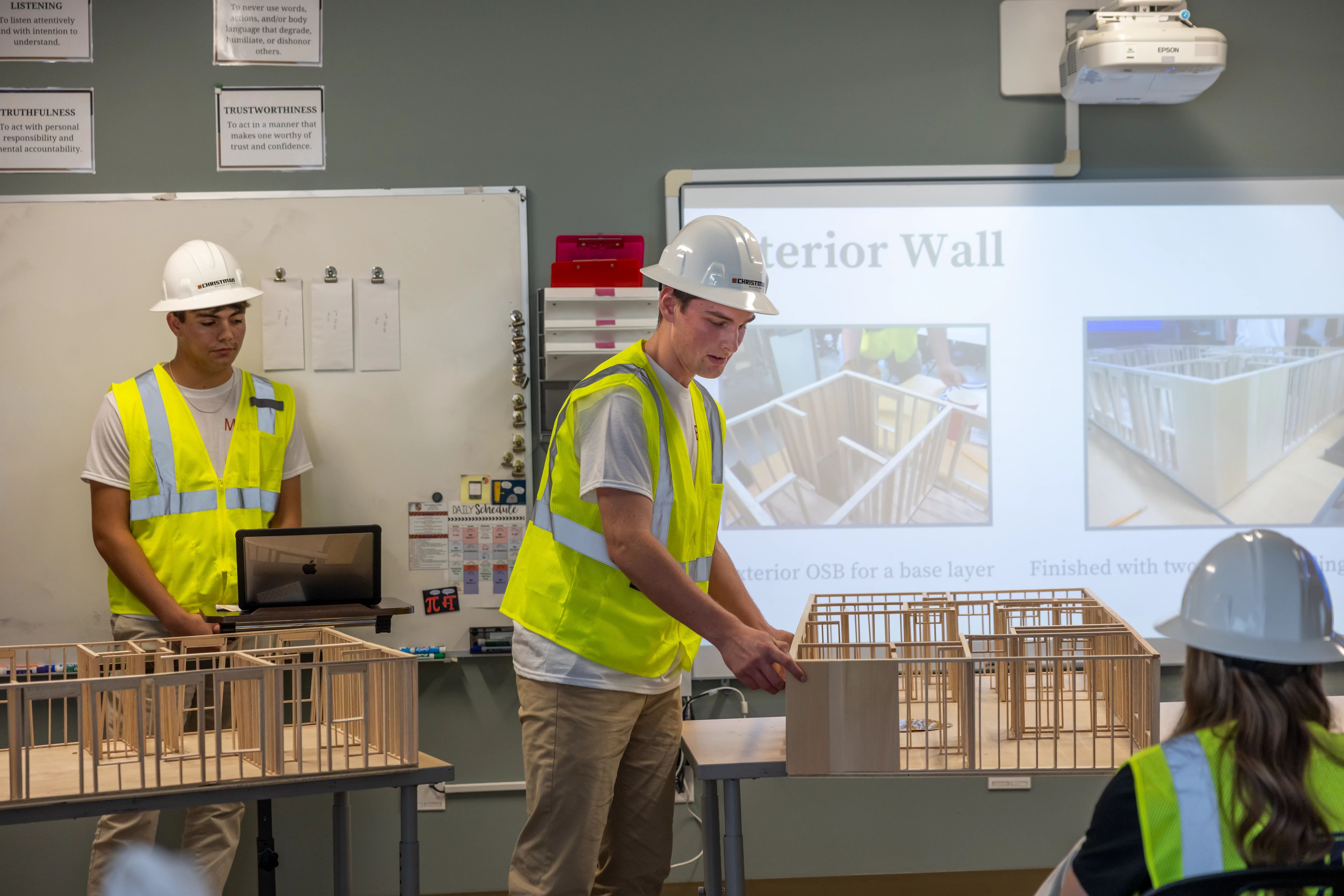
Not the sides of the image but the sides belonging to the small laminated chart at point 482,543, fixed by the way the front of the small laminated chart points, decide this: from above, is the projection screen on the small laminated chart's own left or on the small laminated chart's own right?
on the small laminated chart's own left

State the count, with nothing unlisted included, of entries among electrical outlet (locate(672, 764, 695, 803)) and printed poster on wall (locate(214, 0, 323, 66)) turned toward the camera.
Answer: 2

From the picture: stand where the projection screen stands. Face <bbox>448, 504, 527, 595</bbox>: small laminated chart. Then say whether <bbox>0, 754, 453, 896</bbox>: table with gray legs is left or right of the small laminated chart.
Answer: left

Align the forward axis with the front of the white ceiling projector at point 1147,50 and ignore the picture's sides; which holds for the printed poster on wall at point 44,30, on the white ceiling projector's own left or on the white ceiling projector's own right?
on the white ceiling projector's own right

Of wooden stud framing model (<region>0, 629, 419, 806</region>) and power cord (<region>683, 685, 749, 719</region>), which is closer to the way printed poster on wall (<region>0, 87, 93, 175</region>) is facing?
the wooden stud framing model

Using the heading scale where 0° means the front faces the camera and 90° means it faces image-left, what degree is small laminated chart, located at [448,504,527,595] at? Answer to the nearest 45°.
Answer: approximately 0°

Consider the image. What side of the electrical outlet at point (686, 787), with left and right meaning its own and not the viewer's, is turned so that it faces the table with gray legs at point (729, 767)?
front

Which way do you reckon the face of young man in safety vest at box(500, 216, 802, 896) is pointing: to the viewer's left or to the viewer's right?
to the viewer's right

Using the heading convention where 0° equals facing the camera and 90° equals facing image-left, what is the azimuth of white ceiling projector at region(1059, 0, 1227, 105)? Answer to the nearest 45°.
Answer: approximately 0°

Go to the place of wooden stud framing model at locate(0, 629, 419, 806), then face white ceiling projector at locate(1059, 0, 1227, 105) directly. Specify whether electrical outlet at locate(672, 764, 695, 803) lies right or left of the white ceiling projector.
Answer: left
